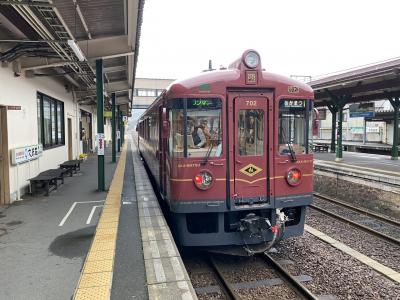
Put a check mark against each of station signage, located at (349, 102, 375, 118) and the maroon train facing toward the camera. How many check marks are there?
2

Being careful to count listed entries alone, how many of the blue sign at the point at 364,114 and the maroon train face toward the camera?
2

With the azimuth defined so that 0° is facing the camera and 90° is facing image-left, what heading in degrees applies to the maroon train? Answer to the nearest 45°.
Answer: approximately 0°

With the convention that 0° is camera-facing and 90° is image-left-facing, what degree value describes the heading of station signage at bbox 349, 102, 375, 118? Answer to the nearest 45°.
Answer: approximately 0°

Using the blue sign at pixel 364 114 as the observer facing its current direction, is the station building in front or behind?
in front

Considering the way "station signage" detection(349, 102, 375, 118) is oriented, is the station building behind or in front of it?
in front
